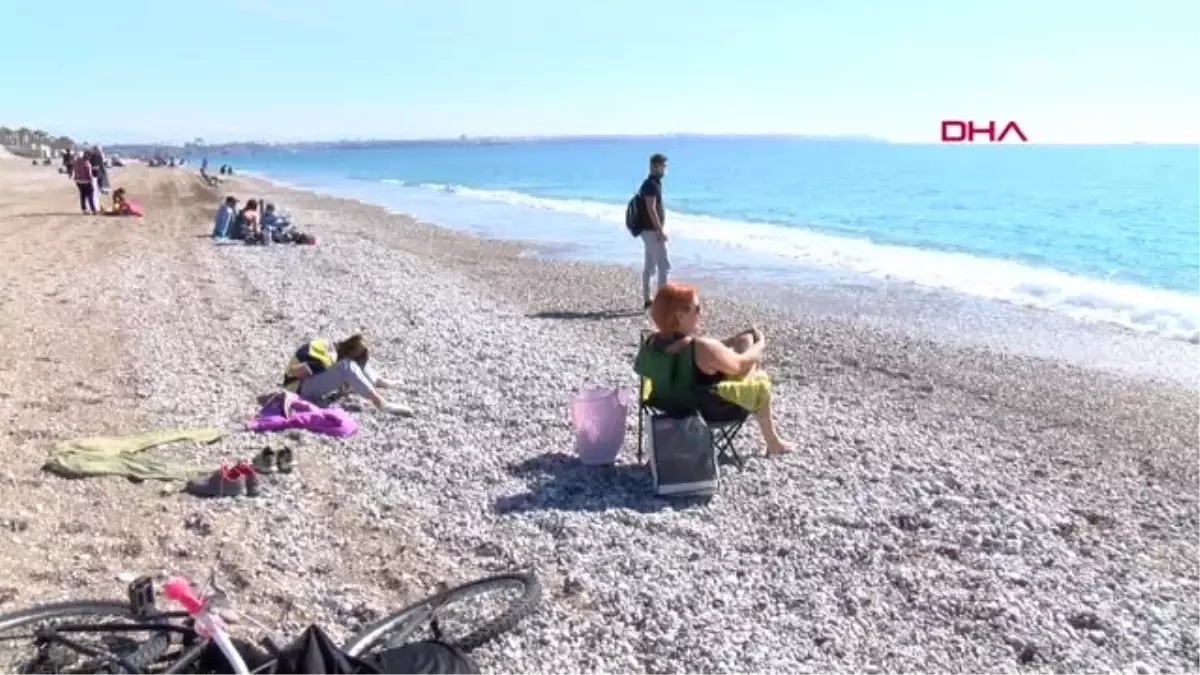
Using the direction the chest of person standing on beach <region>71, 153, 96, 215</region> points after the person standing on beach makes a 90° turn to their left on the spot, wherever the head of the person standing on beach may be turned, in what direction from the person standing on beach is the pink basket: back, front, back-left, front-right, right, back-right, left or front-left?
left

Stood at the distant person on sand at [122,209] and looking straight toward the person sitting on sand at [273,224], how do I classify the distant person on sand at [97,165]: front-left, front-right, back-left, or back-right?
back-left

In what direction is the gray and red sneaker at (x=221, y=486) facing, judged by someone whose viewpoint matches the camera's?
facing to the left of the viewer

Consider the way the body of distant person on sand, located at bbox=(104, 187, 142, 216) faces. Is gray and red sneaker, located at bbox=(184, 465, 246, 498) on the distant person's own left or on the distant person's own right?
on the distant person's own right

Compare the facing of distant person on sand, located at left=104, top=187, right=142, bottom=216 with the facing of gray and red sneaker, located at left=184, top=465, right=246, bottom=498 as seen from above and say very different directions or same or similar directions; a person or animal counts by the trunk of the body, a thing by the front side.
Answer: very different directions

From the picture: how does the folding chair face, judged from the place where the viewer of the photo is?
facing away from the viewer and to the right of the viewer

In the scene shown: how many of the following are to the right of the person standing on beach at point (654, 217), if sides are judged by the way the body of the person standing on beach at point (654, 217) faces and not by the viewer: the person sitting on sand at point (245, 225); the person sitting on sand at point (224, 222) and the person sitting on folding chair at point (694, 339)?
1

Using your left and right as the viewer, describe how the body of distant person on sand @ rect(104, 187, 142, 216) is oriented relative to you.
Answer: facing to the right of the viewer

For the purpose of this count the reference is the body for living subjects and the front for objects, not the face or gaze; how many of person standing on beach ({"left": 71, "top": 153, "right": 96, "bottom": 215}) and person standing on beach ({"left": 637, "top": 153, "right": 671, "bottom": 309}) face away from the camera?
1

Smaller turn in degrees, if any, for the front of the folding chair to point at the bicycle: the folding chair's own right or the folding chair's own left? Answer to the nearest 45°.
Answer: approximately 180°

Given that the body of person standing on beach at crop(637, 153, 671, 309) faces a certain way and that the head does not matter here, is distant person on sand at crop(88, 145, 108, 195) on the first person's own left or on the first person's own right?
on the first person's own left

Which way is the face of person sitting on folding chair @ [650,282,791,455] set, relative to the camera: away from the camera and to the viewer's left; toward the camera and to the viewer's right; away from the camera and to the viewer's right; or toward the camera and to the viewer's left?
away from the camera and to the viewer's right
